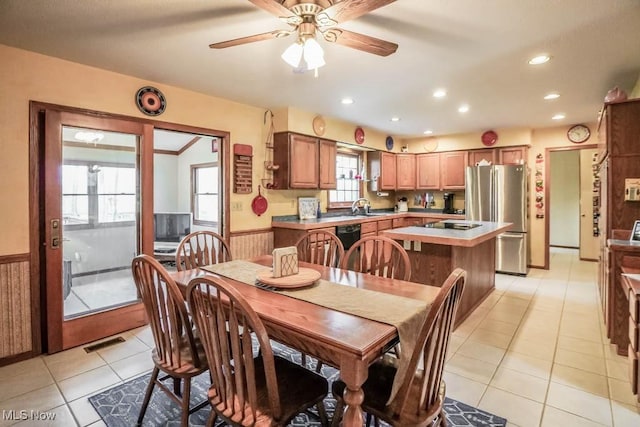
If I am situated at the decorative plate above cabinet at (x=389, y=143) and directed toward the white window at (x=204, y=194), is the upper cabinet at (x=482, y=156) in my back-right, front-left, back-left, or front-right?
back-left

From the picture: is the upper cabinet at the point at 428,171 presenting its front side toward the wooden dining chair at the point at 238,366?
yes

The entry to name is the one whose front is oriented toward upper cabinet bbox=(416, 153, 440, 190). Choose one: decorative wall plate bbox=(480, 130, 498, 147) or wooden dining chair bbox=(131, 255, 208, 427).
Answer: the wooden dining chair

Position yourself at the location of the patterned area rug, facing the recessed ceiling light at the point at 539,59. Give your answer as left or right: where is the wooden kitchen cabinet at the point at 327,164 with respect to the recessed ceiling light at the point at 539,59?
left

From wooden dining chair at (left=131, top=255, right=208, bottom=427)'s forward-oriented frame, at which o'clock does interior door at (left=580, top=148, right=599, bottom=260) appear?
The interior door is roughly at 1 o'clock from the wooden dining chair.

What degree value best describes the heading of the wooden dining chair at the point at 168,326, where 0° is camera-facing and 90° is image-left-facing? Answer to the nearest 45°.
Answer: approximately 225°

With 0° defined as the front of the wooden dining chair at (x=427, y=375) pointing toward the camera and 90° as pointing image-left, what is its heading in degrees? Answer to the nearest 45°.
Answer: approximately 135°

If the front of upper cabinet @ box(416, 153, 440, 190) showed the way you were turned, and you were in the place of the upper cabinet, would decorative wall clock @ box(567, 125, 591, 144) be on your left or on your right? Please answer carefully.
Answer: on your left

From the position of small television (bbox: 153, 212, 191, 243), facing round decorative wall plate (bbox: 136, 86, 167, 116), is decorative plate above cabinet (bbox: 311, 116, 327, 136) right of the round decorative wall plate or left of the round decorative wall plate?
left

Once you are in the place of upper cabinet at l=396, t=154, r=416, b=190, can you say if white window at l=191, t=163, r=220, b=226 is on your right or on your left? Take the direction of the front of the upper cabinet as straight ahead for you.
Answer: on your right

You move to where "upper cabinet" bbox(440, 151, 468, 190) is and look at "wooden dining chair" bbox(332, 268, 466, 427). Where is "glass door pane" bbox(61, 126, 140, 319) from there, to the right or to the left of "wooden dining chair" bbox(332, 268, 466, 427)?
right

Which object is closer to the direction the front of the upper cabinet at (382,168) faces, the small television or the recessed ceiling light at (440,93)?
the recessed ceiling light

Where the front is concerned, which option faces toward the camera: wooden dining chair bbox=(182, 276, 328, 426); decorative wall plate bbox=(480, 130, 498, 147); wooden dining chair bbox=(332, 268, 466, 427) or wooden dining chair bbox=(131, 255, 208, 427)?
the decorative wall plate

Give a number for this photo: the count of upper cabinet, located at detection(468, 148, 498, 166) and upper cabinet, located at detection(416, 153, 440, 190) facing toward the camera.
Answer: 2

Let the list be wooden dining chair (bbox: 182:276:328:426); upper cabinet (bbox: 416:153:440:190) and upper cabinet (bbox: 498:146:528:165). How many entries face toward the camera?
2

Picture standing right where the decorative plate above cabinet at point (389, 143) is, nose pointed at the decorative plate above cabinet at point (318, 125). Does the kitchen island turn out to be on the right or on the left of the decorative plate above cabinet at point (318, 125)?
left
